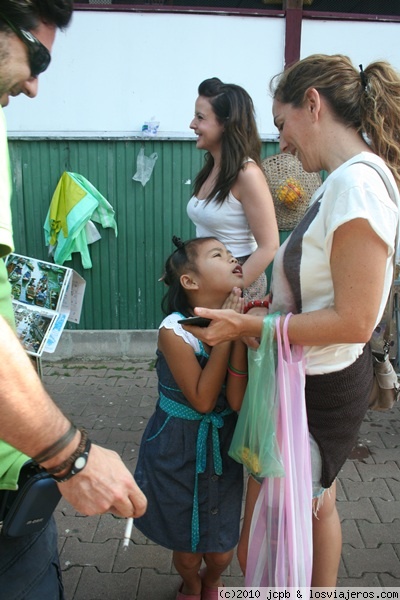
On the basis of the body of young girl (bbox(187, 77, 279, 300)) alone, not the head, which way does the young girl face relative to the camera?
to the viewer's left

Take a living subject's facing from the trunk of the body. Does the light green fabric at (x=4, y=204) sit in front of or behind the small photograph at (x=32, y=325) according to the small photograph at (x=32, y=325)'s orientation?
in front

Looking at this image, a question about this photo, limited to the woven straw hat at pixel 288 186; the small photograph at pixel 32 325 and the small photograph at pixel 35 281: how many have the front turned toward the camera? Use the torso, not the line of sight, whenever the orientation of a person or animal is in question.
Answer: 3

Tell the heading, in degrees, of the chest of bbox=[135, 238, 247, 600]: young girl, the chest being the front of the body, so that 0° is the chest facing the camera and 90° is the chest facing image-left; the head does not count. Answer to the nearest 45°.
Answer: approximately 315°

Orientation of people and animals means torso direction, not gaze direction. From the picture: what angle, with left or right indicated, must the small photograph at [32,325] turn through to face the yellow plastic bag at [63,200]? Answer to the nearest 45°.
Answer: approximately 180°

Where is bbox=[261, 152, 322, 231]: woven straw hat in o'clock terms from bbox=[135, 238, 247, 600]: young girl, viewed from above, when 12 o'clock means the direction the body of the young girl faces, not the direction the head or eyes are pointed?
The woven straw hat is roughly at 8 o'clock from the young girl.

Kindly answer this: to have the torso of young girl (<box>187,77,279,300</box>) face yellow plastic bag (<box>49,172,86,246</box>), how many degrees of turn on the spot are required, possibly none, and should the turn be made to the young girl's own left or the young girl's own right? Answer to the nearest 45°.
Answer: approximately 45° to the young girl's own right

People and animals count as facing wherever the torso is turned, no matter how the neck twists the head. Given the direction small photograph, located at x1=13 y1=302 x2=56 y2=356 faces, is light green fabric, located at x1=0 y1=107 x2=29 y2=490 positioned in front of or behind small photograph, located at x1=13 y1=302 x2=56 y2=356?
in front

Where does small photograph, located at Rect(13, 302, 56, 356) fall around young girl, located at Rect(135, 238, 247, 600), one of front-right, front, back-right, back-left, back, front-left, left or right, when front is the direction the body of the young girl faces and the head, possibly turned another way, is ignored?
back

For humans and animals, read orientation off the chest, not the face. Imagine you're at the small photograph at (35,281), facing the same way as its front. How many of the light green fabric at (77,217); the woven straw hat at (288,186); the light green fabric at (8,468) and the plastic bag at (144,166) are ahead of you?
1

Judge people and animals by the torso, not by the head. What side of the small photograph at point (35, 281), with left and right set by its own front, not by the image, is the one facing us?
front

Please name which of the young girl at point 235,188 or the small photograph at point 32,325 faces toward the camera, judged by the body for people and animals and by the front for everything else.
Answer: the small photograph

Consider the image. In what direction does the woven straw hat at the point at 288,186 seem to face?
toward the camera
